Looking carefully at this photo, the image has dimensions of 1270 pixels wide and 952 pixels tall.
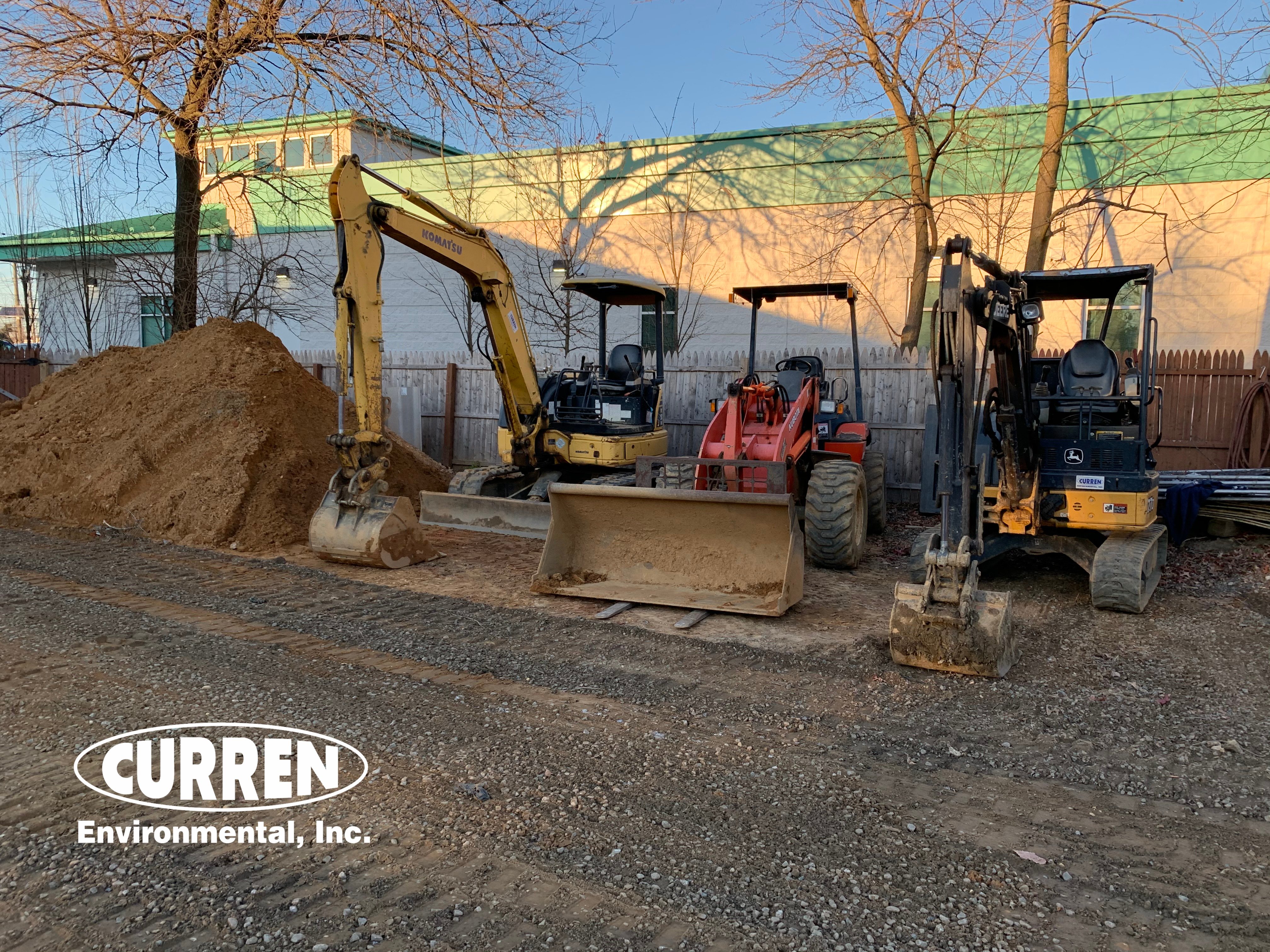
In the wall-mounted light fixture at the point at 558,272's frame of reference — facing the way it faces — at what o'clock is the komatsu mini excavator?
The komatsu mini excavator is roughly at 12 o'clock from the wall-mounted light fixture.

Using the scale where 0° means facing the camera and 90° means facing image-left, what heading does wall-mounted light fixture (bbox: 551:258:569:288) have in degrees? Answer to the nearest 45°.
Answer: approximately 0°

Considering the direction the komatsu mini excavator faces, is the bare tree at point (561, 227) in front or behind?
behind

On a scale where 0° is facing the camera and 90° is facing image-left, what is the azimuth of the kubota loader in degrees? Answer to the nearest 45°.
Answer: approximately 45°

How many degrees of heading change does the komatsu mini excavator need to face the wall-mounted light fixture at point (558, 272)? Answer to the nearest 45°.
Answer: approximately 135° to its right

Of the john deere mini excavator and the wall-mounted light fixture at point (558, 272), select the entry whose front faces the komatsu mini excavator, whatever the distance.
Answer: the wall-mounted light fixture

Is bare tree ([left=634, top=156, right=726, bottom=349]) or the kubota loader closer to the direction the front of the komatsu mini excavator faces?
the kubota loader

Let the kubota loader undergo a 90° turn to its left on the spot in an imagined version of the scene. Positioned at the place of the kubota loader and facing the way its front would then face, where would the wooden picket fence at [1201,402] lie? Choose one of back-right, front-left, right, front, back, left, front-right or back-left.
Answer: left

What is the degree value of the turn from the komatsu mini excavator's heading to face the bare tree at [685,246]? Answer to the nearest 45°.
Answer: approximately 180°
